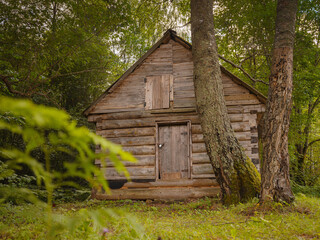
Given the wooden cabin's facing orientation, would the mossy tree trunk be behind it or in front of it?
in front

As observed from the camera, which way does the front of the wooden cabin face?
facing the viewer

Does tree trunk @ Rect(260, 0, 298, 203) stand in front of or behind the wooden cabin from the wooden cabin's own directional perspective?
in front

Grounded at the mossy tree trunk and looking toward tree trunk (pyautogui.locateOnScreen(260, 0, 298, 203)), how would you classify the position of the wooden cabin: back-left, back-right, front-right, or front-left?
back-left
